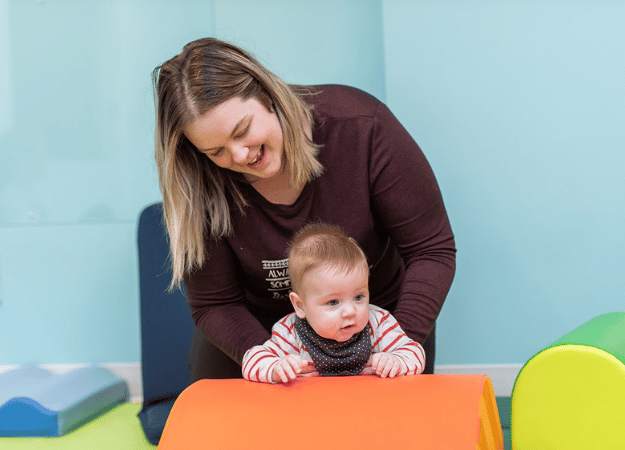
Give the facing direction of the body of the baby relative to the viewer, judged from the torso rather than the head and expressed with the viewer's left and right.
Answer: facing the viewer

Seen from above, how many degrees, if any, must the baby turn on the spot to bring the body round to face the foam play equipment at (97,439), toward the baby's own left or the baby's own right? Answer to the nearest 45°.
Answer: approximately 135° to the baby's own right

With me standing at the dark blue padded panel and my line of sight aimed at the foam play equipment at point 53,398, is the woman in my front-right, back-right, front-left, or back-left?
back-left

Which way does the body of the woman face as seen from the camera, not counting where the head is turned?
toward the camera

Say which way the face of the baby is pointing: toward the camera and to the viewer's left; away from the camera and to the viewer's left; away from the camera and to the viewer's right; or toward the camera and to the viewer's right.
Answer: toward the camera and to the viewer's right
